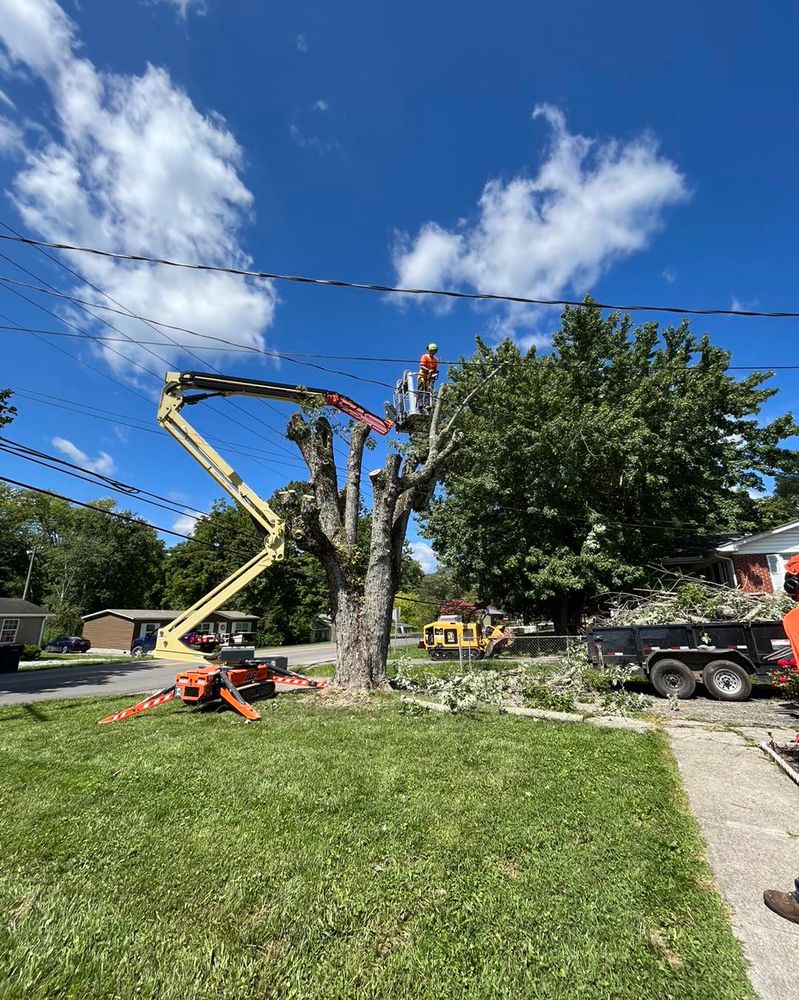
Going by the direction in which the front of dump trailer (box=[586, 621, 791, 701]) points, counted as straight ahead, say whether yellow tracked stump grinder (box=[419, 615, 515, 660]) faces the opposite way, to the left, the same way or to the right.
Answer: the opposite way

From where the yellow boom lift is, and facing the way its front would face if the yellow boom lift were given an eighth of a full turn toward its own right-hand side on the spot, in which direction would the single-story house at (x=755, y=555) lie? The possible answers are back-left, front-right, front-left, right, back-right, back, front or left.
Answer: front-left

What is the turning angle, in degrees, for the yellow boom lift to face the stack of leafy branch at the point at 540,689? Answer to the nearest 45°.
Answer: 0° — it already faces it

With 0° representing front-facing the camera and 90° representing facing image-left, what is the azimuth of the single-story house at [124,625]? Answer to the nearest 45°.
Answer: approximately 315°

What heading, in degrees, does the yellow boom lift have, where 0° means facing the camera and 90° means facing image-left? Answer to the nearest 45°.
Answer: approximately 270°

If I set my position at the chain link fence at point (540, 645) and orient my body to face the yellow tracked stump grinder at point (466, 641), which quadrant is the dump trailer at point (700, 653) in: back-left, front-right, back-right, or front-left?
back-left

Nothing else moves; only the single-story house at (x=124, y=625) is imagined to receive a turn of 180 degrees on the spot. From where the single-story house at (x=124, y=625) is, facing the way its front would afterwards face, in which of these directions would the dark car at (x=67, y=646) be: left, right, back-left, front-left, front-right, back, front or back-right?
left
